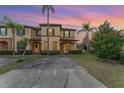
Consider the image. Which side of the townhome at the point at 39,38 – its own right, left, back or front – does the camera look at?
front

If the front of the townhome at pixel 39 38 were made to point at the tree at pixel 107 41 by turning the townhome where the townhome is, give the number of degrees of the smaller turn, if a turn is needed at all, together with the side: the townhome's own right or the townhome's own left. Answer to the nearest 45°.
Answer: approximately 45° to the townhome's own left
